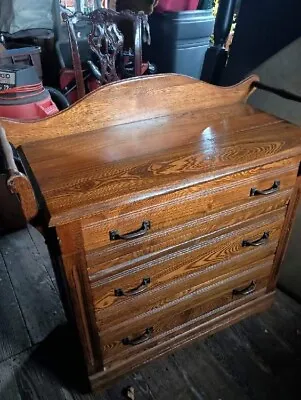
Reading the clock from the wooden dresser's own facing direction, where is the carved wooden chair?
The carved wooden chair is roughly at 7 o'clock from the wooden dresser.

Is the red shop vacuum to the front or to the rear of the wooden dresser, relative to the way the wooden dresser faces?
to the rear

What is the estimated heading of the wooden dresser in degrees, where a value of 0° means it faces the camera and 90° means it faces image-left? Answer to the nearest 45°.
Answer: approximately 315°

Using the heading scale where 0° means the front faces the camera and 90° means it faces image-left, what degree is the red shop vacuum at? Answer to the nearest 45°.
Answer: approximately 45°

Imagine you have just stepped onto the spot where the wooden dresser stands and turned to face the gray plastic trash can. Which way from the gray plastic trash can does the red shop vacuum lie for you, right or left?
left

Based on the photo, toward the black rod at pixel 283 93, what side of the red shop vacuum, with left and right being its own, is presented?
left
